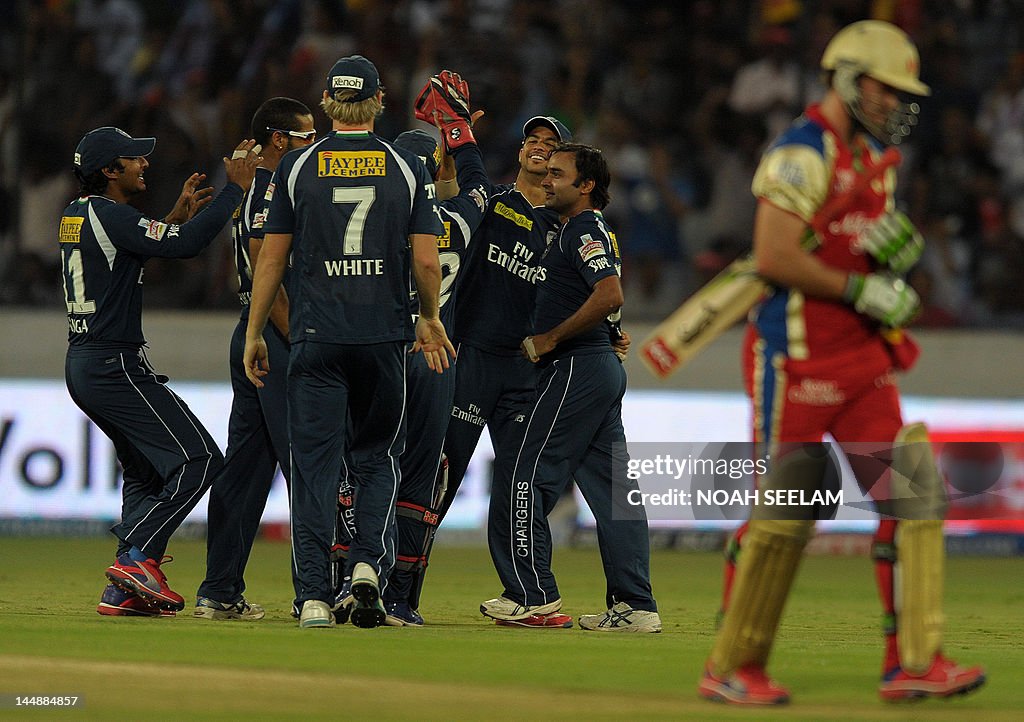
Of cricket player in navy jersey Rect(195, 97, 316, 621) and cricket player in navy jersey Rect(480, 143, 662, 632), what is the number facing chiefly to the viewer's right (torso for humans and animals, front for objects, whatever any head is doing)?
1

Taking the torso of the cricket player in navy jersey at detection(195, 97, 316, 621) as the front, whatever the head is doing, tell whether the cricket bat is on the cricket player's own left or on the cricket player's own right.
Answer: on the cricket player's own right

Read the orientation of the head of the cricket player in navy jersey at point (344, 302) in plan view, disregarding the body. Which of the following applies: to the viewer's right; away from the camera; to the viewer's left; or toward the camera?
away from the camera

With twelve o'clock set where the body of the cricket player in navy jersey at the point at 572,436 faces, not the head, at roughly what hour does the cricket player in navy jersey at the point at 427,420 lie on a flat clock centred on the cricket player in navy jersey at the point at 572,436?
the cricket player in navy jersey at the point at 427,420 is roughly at 12 o'clock from the cricket player in navy jersey at the point at 572,436.

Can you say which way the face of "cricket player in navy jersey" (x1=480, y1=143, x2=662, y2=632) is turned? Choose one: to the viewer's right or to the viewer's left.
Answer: to the viewer's left

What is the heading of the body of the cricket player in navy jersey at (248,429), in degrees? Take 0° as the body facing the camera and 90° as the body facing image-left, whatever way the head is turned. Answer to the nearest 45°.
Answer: approximately 270°

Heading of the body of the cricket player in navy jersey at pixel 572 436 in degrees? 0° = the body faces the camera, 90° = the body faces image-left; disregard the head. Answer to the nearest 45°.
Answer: approximately 90°

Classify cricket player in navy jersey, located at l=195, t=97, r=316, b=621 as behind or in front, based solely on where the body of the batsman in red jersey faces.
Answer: behind

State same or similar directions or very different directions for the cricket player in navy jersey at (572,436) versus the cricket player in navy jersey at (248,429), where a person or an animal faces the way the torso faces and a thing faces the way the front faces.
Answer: very different directions

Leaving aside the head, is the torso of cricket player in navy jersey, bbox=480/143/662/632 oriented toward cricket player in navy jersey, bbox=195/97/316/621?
yes

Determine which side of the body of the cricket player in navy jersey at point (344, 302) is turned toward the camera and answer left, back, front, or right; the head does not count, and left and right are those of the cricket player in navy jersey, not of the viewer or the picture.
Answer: back

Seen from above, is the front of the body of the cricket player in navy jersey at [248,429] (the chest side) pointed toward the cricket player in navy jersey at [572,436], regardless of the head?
yes

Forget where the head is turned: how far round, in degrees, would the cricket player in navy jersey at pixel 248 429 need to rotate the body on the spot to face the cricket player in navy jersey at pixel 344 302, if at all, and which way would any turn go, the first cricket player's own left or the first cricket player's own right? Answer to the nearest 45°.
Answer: approximately 45° to the first cricket player's own right
